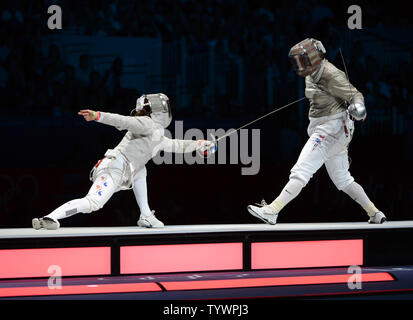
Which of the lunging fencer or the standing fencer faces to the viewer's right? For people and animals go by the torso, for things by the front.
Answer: the lunging fencer

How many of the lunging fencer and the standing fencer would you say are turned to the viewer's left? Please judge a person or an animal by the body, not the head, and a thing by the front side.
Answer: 1

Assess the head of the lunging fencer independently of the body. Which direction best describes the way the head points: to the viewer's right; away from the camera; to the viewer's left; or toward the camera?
to the viewer's right

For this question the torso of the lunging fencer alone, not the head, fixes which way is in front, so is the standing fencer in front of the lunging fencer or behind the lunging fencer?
in front

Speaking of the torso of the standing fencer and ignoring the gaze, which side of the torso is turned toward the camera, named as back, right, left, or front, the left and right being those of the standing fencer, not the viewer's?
left

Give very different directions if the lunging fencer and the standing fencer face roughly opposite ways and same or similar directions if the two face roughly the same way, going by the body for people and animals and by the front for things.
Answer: very different directions

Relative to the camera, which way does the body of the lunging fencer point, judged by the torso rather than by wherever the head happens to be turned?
to the viewer's right

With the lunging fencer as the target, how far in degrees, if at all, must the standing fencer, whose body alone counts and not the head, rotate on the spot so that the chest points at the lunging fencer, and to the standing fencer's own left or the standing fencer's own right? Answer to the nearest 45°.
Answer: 0° — they already face them
